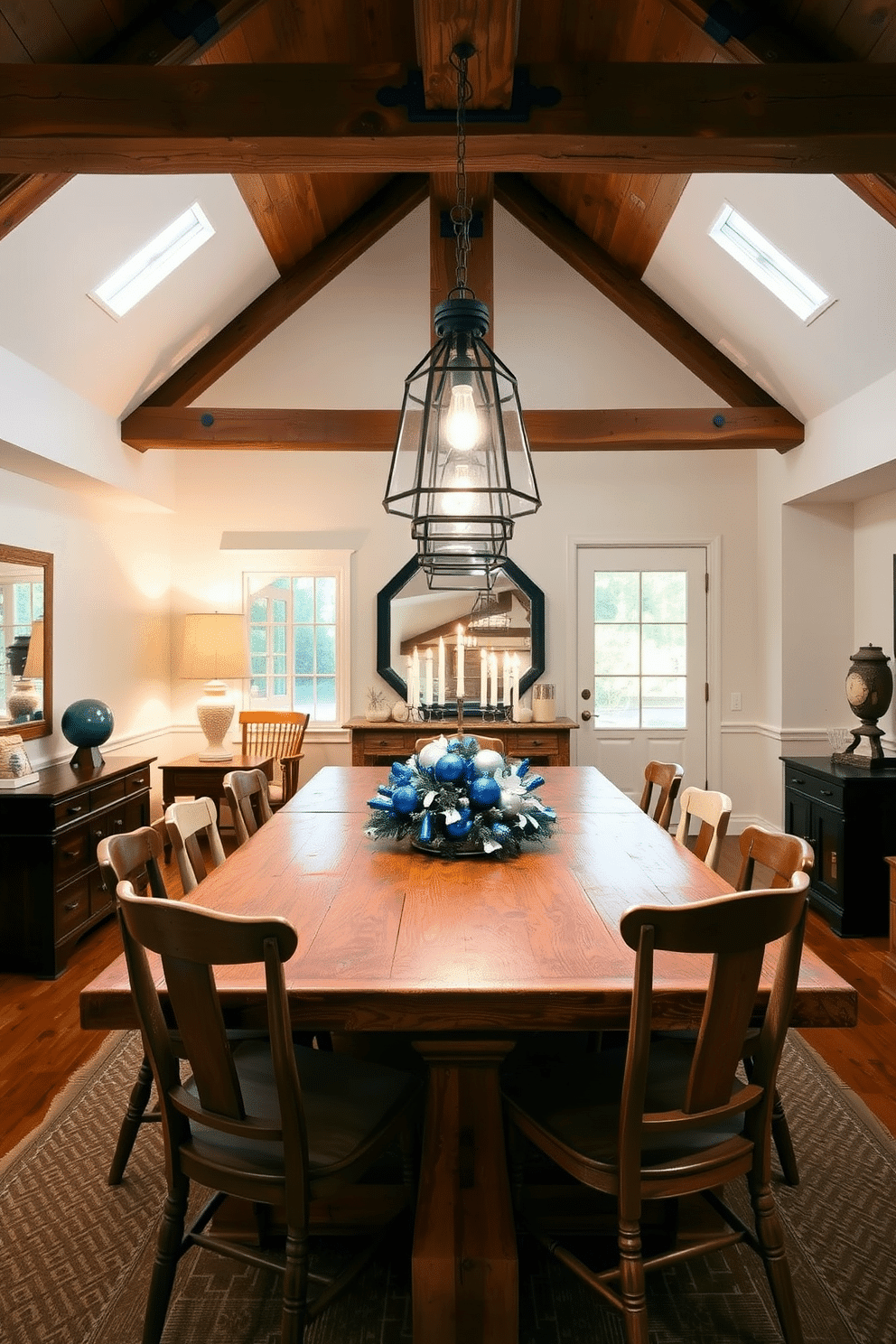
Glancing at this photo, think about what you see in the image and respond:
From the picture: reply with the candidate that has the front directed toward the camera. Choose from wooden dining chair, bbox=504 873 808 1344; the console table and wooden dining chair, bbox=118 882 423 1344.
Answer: the console table

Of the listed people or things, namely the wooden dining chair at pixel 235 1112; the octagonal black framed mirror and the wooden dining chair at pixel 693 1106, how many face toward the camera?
1

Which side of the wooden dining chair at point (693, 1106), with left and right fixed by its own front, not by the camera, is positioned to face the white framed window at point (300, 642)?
front

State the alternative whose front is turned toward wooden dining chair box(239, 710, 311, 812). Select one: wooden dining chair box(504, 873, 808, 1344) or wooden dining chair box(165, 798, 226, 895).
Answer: wooden dining chair box(504, 873, 808, 1344)

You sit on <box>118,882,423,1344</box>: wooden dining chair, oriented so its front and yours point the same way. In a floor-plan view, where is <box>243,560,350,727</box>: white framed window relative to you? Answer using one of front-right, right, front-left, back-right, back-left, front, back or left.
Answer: front-left

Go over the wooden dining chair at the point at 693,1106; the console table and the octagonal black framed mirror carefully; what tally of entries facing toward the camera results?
2

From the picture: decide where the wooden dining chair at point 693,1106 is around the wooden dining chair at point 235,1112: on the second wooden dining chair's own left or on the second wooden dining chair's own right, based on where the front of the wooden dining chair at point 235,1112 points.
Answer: on the second wooden dining chair's own right

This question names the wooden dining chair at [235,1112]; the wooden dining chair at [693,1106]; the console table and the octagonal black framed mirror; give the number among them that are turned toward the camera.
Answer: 2

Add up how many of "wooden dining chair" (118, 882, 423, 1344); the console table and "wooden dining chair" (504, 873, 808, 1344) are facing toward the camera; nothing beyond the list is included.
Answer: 1

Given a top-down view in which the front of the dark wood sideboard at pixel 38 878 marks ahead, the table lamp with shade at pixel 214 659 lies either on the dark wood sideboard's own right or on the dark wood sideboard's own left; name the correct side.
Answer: on the dark wood sideboard's own left

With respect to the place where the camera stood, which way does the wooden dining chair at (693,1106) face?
facing away from the viewer and to the left of the viewer

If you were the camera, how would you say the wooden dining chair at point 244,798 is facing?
facing the viewer and to the right of the viewer

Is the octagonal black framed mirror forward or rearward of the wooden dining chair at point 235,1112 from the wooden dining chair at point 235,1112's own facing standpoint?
forward
